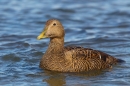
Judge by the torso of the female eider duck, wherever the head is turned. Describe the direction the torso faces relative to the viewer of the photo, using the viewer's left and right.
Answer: facing to the left of the viewer
